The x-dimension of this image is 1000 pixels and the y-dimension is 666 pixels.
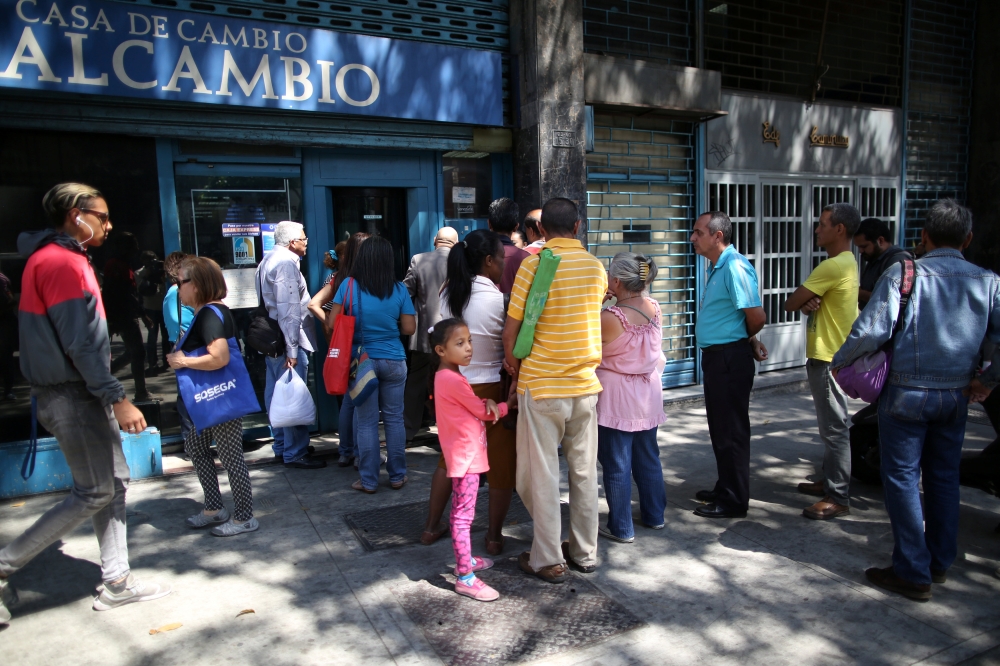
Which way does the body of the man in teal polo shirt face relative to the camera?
to the viewer's left

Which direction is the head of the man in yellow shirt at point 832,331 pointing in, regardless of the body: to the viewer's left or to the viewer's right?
to the viewer's left

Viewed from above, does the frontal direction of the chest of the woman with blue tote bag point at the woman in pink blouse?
no

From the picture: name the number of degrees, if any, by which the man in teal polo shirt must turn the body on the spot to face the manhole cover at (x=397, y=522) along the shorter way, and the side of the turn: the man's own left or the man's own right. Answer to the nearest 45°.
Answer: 0° — they already face it

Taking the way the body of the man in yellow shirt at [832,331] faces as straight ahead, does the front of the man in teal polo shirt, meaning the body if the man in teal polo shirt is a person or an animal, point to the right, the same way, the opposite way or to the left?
the same way

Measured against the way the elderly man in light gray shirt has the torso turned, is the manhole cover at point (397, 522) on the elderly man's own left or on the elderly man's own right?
on the elderly man's own right

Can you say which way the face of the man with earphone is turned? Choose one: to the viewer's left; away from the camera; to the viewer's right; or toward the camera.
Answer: to the viewer's right
